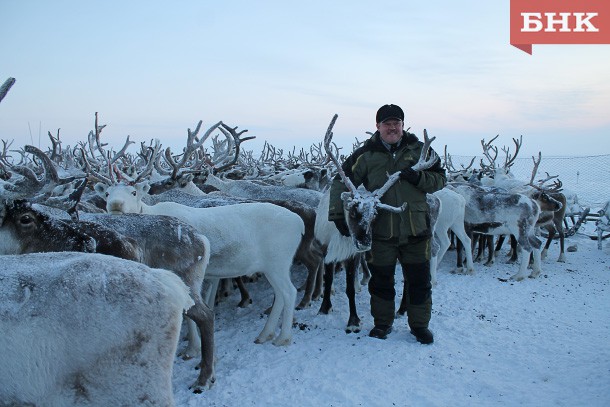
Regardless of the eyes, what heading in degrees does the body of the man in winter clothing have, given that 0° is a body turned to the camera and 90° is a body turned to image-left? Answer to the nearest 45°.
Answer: approximately 0°

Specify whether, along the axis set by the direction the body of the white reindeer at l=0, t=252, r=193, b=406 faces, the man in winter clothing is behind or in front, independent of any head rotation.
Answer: behind

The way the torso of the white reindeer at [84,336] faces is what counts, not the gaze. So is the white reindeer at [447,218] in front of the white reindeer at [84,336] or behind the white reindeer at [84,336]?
behind

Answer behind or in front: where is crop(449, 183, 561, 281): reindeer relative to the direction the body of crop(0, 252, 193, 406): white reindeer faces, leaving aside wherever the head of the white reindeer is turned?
behind

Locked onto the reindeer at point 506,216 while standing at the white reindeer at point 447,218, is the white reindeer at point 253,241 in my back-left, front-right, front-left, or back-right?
back-right

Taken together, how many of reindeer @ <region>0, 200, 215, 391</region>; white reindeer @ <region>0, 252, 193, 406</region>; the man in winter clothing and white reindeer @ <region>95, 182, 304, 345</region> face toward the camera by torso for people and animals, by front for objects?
1

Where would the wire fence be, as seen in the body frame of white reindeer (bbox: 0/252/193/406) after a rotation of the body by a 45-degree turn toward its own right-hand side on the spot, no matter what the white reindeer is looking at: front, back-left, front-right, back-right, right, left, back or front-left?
right

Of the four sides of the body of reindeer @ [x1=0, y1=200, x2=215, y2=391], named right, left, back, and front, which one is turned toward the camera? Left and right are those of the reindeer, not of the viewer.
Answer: left

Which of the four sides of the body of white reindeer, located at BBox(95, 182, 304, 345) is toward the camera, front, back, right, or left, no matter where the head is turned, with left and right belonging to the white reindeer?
left

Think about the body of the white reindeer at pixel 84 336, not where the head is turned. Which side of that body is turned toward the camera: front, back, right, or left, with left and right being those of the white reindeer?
left

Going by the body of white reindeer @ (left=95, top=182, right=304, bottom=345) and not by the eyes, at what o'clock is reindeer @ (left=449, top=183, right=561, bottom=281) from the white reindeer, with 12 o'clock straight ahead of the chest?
The reindeer is roughly at 5 o'clock from the white reindeer.
